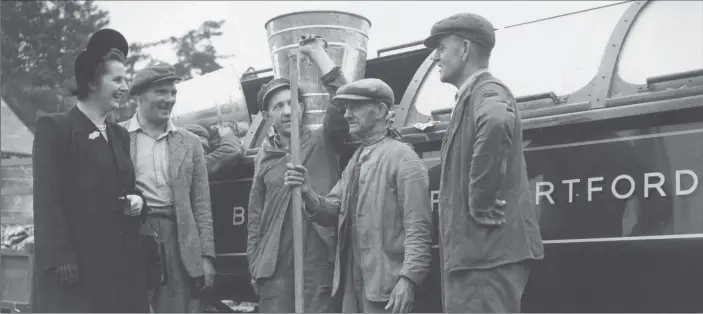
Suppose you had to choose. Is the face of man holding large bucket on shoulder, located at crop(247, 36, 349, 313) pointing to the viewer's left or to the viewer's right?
to the viewer's right

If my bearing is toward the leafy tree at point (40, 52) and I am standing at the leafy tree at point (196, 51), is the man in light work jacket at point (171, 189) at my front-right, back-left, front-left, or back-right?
front-left

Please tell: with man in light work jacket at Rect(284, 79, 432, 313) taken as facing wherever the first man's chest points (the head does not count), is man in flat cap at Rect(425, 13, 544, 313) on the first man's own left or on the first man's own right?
on the first man's own left

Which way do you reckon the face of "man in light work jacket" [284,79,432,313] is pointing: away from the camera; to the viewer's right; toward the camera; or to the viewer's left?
to the viewer's left

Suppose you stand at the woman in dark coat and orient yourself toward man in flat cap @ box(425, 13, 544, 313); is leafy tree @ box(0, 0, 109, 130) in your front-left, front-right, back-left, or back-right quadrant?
back-left

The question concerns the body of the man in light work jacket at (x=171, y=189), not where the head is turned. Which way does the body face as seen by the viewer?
toward the camera

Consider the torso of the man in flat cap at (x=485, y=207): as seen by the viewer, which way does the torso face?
to the viewer's left

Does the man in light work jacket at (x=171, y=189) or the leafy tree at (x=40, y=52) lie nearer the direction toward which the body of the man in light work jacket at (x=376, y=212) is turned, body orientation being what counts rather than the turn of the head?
the man in light work jacket

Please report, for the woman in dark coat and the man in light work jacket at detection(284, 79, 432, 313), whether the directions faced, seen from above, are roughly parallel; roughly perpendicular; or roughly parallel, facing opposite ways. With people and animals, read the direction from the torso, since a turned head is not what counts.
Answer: roughly perpendicular

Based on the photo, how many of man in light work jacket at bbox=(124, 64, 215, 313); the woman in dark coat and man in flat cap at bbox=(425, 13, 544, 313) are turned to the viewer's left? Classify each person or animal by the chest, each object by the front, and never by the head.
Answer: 1

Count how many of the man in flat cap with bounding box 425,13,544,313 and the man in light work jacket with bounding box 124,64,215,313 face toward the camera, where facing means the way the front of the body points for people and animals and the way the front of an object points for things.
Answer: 1

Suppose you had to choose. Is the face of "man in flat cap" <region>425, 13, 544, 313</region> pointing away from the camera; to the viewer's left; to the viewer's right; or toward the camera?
to the viewer's left

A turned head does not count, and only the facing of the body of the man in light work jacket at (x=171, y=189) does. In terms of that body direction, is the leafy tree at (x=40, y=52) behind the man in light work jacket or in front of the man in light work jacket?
behind

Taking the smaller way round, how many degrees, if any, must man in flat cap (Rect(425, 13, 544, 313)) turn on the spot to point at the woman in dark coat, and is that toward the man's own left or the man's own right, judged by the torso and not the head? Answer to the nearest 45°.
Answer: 0° — they already face them

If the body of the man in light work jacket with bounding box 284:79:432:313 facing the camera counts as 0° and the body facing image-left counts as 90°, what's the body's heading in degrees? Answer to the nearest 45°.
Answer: approximately 45°

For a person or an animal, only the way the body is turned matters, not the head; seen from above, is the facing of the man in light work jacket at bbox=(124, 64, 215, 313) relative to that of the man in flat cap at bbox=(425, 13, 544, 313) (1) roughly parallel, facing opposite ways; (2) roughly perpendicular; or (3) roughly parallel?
roughly perpendicular
